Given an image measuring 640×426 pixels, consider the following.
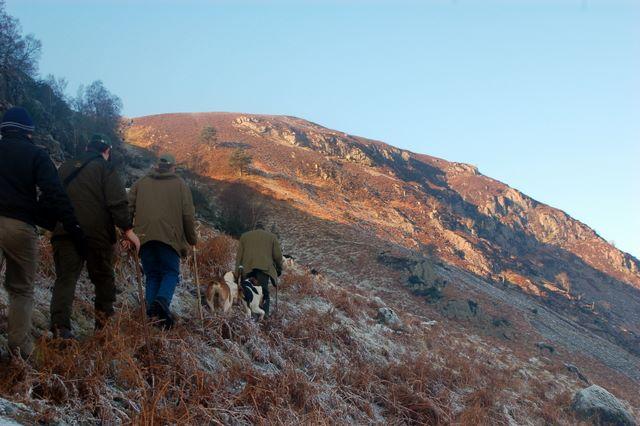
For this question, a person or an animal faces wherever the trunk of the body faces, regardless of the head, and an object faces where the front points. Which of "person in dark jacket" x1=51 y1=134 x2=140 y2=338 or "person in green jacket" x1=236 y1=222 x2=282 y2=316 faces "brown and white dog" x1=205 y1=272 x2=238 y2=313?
the person in dark jacket

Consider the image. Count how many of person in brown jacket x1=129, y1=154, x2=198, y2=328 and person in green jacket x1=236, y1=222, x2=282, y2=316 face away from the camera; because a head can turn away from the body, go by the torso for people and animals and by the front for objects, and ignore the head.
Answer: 2

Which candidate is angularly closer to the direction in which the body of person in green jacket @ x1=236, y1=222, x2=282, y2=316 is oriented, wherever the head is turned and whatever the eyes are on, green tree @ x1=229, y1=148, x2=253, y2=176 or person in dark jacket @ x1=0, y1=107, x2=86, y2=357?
the green tree

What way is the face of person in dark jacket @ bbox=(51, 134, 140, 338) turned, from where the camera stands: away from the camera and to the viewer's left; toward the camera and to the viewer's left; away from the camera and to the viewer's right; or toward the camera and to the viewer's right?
away from the camera and to the viewer's right

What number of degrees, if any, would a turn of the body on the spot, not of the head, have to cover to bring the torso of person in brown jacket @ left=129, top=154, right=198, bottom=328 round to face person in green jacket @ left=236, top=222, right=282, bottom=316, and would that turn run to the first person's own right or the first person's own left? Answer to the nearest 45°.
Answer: approximately 45° to the first person's own right

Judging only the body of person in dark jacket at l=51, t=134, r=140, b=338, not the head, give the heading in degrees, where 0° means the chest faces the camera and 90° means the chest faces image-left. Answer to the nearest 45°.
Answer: approximately 225°

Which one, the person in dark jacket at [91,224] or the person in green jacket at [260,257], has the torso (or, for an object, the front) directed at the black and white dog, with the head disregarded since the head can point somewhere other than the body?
the person in dark jacket

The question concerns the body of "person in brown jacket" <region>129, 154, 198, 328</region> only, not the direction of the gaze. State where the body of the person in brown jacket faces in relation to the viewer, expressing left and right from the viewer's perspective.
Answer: facing away from the viewer

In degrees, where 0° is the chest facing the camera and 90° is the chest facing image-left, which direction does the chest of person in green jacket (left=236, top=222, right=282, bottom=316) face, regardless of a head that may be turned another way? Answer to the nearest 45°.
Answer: approximately 180°
